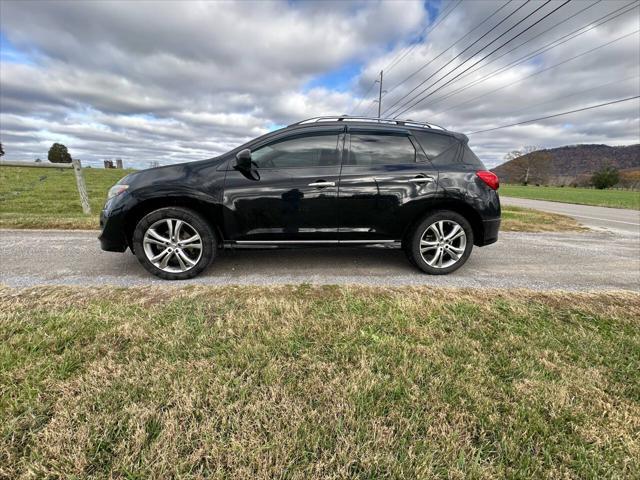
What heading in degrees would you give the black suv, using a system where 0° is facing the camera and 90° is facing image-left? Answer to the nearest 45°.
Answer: approximately 90°

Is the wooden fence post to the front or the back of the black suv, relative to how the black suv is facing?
to the front
